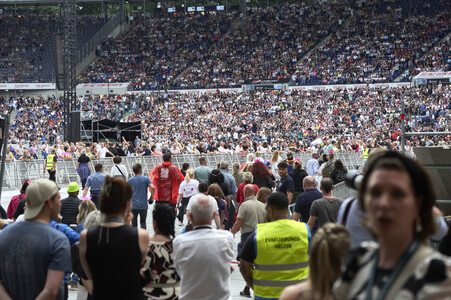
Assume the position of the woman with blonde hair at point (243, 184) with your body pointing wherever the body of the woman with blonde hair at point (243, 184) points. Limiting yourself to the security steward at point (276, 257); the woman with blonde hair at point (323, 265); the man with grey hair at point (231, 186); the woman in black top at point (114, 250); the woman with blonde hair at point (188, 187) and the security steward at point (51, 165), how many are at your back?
3

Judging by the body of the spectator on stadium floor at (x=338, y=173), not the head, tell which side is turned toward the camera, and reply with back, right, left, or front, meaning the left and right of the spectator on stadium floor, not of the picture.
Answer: back

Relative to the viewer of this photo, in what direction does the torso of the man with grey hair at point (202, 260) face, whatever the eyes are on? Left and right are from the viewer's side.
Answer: facing away from the viewer

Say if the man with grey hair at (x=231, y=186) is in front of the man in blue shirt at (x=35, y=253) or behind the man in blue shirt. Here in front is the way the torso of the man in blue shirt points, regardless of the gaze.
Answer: in front

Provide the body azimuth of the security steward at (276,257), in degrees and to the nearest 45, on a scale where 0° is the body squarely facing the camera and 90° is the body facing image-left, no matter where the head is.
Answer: approximately 180°

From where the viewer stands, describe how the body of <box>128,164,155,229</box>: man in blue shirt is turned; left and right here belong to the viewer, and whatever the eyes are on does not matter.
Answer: facing away from the viewer

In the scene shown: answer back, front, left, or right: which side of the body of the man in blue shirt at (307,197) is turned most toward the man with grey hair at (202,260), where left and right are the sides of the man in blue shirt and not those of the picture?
back

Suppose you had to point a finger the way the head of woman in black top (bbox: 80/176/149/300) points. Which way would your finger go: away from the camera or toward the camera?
away from the camera

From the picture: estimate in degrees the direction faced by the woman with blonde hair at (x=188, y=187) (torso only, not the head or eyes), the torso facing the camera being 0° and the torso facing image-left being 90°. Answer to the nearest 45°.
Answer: approximately 180°

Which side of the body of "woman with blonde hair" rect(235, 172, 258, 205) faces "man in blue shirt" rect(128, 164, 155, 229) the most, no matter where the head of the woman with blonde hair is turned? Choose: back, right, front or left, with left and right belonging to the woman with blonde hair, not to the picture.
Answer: left

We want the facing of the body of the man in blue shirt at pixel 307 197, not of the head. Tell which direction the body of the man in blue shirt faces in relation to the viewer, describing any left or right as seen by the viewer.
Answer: facing away from the viewer

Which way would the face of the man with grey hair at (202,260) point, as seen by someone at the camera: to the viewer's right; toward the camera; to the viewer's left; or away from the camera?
away from the camera

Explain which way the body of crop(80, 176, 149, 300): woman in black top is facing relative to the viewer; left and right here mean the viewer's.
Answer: facing away from the viewer

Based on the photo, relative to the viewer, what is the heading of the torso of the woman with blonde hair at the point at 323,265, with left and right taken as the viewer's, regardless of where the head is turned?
facing away from the viewer and to the right of the viewer

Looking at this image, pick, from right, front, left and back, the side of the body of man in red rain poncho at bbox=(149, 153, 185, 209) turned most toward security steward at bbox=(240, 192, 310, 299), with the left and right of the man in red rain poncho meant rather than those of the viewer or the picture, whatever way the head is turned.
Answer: back
